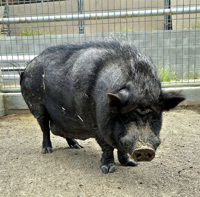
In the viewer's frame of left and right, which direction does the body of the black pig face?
facing the viewer and to the right of the viewer
